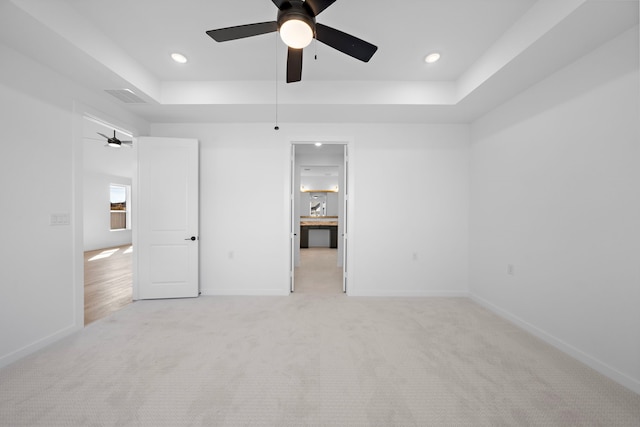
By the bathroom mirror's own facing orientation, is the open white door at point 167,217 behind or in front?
in front

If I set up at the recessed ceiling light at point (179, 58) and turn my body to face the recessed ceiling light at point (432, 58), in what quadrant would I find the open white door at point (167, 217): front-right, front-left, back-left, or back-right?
back-left

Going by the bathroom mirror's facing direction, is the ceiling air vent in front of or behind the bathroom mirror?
in front

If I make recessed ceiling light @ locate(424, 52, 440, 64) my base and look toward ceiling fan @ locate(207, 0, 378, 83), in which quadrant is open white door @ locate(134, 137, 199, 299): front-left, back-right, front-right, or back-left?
front-right

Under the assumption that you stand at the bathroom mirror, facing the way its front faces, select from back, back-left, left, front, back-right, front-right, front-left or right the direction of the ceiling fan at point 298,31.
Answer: front

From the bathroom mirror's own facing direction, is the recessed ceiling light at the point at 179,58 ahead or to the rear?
ahead

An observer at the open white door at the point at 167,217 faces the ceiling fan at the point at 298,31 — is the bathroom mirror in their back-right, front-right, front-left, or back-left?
back-left

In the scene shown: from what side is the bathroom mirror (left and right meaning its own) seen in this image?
front

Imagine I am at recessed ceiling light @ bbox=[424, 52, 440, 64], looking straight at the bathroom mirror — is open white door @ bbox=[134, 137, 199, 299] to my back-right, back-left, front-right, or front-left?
front-left

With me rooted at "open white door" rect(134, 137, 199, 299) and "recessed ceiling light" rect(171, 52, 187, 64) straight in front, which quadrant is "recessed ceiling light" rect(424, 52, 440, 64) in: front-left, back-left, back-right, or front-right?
front-left
